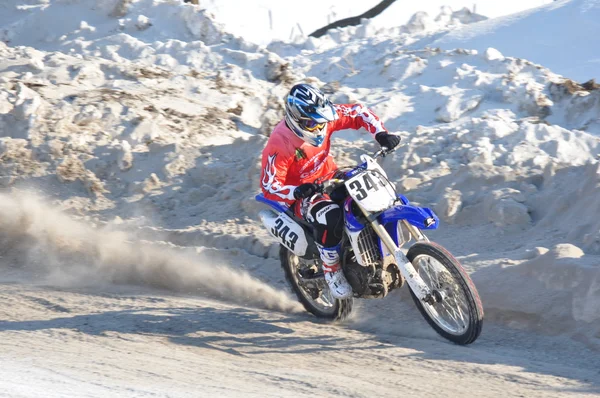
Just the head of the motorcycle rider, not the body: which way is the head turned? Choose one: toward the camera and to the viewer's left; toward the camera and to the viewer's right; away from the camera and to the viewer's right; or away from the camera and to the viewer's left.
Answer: toward the camera and to the viewer's right

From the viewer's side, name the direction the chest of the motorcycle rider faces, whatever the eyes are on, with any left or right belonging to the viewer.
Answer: facing the viewer and to the right of the viewer

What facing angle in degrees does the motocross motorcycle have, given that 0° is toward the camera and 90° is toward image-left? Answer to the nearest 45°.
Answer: approximately 315°
